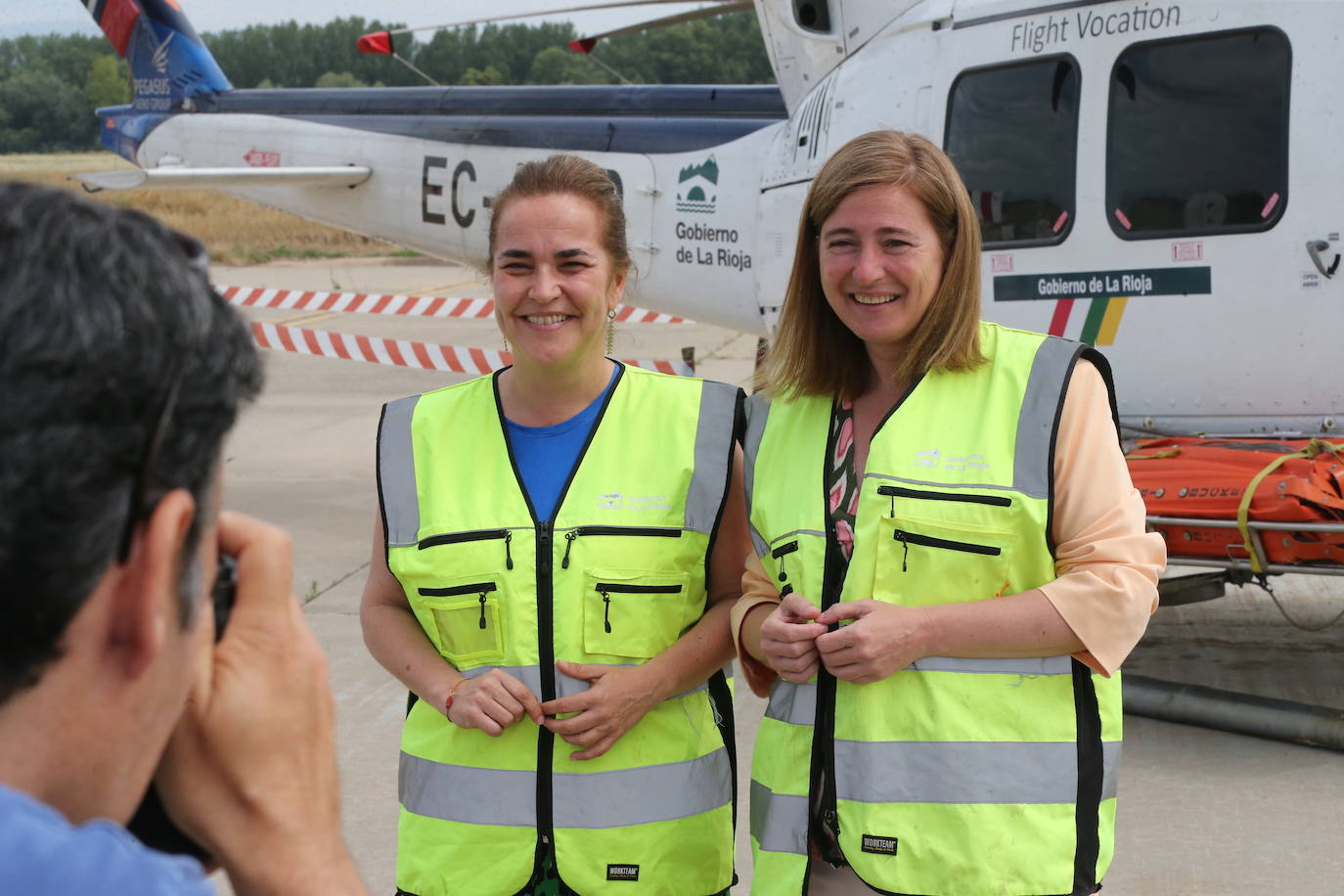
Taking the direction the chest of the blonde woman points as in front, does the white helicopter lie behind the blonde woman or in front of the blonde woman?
behind

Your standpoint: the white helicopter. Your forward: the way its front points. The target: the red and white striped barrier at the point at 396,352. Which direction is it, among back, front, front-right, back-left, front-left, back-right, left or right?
back

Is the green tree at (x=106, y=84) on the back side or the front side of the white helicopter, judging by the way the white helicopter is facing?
on the back side

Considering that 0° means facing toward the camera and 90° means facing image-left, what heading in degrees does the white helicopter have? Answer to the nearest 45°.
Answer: approximately 315°

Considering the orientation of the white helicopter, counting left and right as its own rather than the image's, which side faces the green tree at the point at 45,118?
back

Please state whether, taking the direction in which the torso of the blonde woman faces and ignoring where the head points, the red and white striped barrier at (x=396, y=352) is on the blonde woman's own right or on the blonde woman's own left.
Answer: on the blonde woman's own right

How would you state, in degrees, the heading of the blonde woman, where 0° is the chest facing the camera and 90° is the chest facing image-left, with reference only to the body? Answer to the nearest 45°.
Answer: approximately 45°

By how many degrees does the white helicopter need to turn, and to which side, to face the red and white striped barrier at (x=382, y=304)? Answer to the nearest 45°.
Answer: approximately 180°

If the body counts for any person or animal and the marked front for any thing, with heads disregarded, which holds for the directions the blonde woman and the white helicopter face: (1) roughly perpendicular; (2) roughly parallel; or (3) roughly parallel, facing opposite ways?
roughly perpendicular
